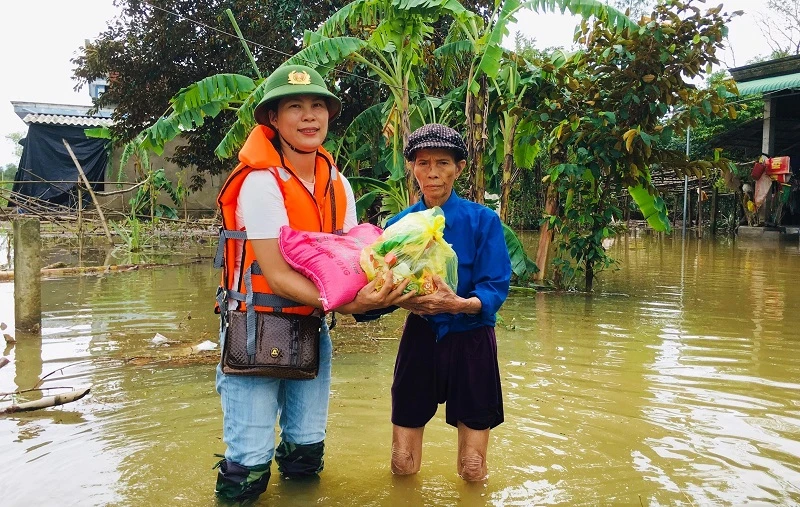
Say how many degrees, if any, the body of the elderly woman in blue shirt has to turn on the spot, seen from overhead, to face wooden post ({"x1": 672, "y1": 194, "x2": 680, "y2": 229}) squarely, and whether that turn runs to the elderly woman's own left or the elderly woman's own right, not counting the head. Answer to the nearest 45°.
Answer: approximately 180°

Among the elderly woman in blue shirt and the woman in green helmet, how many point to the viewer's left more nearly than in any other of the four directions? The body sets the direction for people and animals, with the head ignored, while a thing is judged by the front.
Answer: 0

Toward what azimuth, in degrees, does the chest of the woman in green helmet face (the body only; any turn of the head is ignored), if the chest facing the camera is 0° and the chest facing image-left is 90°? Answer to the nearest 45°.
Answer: approximately 315°

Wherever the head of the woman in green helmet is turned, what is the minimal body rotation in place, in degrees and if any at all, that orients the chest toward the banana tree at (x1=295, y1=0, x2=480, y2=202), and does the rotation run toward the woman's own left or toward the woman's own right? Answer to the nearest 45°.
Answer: approximately 135° to the woman's own left

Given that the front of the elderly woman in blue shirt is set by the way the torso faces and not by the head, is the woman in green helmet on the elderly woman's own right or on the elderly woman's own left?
on the elderly woman's own right

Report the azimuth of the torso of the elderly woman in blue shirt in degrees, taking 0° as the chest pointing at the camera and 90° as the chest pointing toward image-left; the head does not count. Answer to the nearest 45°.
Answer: approximately 0°

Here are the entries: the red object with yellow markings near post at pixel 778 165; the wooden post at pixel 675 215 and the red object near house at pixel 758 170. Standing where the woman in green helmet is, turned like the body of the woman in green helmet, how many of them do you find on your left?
3
